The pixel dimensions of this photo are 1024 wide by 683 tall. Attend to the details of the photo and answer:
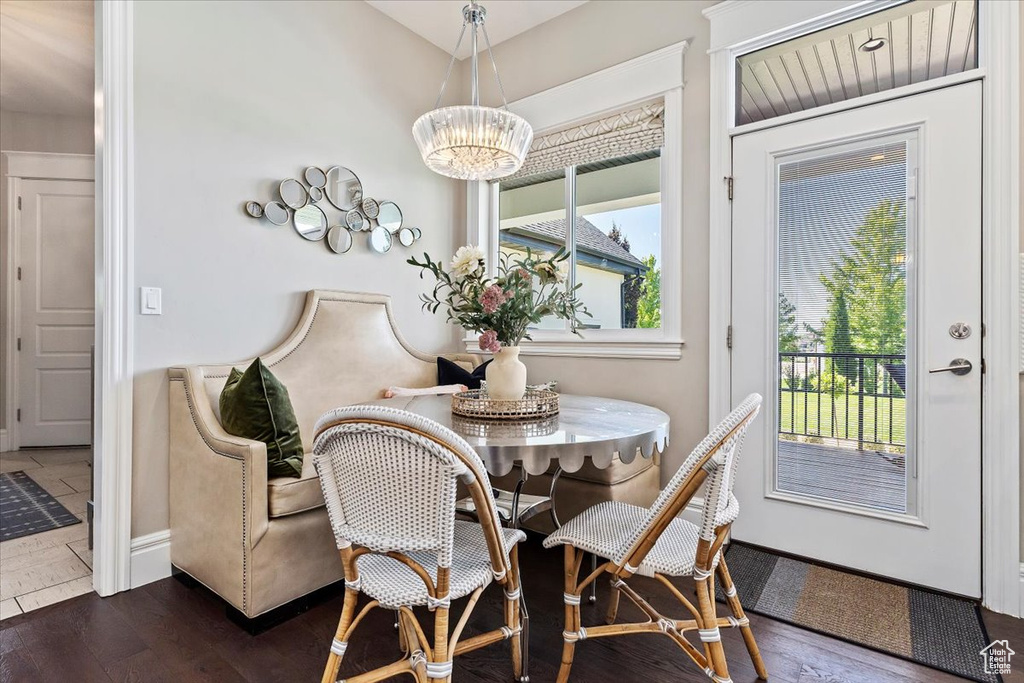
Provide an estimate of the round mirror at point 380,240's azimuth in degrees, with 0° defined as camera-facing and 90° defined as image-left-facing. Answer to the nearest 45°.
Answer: approximately 315°

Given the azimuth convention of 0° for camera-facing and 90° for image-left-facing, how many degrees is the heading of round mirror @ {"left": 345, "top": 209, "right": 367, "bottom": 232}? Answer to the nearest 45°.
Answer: approximately 315°

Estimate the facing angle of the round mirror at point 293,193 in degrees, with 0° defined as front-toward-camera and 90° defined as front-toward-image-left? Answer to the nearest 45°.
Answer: approximately 315°

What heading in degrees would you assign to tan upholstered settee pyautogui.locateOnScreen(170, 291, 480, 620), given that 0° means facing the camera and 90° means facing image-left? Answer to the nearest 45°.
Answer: approximately 315°
